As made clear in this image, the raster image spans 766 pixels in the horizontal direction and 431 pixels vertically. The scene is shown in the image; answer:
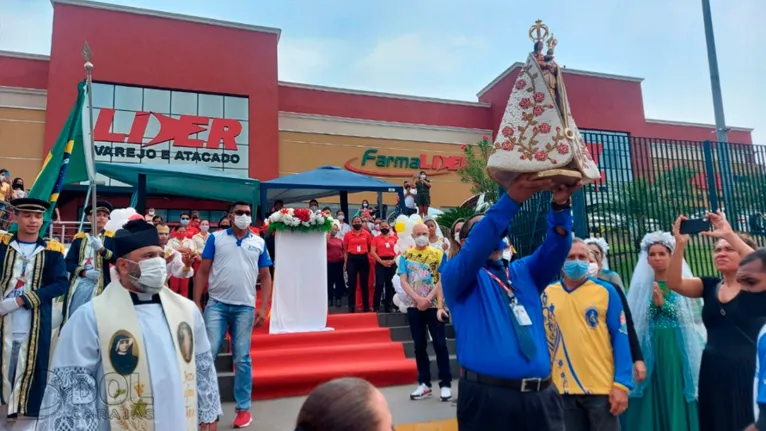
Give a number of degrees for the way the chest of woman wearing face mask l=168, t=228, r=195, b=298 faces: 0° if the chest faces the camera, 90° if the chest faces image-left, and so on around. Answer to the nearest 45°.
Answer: approximately 0°

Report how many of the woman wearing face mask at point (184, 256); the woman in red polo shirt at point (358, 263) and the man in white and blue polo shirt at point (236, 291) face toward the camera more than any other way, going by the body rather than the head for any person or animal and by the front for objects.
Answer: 3

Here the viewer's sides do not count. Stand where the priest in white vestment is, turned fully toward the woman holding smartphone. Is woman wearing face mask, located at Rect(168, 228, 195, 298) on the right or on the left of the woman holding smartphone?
left

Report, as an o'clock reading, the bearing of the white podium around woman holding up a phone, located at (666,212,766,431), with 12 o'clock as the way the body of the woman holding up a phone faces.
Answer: The white podium is roughly at 2 o'clock from the woman holding up a phone.

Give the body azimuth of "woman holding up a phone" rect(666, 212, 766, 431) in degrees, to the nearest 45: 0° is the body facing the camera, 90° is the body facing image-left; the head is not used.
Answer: approximately 45°

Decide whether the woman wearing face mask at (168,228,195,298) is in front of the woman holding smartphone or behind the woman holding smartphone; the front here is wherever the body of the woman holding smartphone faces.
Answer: in front

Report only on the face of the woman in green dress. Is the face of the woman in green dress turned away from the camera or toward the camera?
toward the camera

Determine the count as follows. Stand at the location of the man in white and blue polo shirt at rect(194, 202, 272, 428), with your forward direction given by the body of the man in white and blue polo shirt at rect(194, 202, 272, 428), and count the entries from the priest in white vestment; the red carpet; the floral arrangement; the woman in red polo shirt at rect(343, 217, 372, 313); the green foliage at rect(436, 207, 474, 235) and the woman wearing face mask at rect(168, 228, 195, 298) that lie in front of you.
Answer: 1

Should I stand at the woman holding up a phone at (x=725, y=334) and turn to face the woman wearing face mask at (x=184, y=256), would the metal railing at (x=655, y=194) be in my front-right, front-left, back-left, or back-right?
front-right

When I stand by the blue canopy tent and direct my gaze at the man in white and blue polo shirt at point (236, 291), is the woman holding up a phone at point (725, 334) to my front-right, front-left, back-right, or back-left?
front-left

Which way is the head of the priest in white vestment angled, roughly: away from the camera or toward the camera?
toward the camera

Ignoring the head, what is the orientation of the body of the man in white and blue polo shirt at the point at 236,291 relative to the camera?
toward the camera

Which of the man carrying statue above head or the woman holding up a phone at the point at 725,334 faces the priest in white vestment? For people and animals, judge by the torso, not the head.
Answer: the woman holding up a phone

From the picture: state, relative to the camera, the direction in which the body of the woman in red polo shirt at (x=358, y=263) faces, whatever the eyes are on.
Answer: toward the camera

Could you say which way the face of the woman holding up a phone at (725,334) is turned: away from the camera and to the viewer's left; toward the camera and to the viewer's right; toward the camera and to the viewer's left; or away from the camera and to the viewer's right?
toward the camera and to the viewer's left

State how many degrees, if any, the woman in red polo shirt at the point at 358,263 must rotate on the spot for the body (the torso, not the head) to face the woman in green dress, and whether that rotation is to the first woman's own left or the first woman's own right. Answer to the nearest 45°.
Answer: approximately 45° to the first woman's own left

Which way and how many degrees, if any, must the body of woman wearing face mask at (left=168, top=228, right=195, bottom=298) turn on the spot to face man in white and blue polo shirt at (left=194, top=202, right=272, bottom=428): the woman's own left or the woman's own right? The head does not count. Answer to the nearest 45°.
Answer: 0° — they already face them
